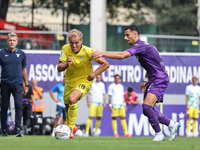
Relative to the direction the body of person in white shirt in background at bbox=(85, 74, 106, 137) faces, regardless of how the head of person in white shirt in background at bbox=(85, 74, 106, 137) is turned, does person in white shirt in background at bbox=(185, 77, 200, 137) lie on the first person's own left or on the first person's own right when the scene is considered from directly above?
on the first person's own left

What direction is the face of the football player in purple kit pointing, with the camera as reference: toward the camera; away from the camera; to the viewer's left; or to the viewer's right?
to the viewer's left

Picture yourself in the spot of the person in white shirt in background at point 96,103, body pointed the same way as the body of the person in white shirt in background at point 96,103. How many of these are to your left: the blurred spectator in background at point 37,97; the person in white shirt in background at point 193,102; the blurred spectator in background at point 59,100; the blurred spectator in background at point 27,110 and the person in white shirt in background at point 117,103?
2

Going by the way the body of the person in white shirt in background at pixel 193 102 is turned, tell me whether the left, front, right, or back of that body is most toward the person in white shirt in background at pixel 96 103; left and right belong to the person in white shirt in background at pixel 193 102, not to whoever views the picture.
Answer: right

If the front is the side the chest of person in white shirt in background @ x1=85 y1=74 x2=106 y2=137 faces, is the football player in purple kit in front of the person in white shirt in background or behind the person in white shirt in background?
in front

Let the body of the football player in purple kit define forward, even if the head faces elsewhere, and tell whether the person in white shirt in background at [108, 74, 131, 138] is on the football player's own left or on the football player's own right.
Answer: on the football player's own right

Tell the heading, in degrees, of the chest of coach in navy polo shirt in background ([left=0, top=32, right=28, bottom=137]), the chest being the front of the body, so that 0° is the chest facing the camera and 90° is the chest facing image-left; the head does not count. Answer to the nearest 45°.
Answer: approximately 0°

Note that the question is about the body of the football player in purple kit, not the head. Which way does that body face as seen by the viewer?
to the viewer's left

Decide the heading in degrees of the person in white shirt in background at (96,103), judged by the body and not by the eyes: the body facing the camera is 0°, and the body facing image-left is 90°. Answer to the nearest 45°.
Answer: approximately 0°
